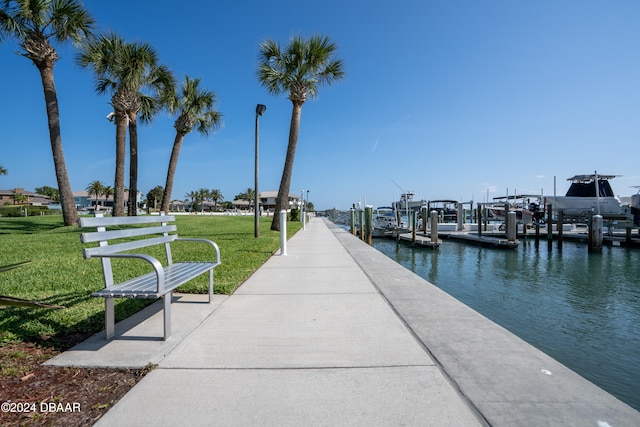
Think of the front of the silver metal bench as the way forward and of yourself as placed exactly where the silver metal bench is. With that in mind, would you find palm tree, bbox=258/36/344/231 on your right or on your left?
on your left

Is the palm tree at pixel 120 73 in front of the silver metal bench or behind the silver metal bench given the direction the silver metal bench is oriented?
behind

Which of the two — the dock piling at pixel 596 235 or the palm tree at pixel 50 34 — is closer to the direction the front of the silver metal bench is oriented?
the dock piling

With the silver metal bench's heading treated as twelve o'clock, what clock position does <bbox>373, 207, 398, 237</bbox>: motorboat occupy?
The motorboat is roughly at 9 o'clock from the silver metal bench.

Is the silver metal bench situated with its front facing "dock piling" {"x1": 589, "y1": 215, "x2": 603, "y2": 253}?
no

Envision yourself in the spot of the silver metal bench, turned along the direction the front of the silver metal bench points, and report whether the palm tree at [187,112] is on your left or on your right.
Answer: on your left

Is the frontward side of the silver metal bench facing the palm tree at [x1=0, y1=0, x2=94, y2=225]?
no

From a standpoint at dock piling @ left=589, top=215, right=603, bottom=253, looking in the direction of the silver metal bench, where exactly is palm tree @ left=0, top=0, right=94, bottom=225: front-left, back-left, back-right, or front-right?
front-right

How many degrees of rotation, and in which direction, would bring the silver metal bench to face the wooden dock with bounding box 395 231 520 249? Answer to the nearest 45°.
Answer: approximately 90° to its left

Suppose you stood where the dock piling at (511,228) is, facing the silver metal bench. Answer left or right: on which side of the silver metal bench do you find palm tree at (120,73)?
right

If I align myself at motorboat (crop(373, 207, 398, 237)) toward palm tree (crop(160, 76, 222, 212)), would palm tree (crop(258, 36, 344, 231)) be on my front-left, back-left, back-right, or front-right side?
front-left

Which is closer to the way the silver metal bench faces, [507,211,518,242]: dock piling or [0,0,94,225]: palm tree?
the dock piling

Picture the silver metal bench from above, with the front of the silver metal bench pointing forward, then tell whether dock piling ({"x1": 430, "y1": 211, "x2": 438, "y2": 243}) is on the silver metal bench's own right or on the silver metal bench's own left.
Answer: on the silver metal bench's own left

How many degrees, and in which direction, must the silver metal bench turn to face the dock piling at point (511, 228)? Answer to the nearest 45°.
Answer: approximately 90° to its left
